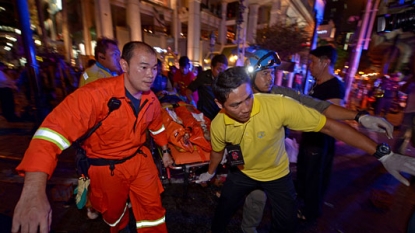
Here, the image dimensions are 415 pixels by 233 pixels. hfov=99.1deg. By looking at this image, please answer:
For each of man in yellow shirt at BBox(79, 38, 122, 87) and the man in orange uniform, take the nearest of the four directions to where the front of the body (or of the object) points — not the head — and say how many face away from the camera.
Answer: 0

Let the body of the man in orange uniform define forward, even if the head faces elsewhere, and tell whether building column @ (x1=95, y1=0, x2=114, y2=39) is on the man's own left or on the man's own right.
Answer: on the man's own left

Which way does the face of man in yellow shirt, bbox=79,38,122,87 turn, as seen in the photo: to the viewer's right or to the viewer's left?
to the viewer's right

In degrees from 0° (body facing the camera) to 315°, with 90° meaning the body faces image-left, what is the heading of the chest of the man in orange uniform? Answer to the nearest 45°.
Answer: approximately 315°

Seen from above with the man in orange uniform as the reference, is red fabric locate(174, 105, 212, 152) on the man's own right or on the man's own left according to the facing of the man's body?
on the man's own left

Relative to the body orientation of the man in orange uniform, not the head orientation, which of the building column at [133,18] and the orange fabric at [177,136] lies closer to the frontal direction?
the orange fabric

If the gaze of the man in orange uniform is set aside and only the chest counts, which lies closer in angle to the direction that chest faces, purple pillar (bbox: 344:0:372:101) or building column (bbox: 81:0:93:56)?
the purple pillar

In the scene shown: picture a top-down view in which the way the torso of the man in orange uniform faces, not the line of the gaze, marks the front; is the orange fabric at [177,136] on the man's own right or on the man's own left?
on the man's own left
